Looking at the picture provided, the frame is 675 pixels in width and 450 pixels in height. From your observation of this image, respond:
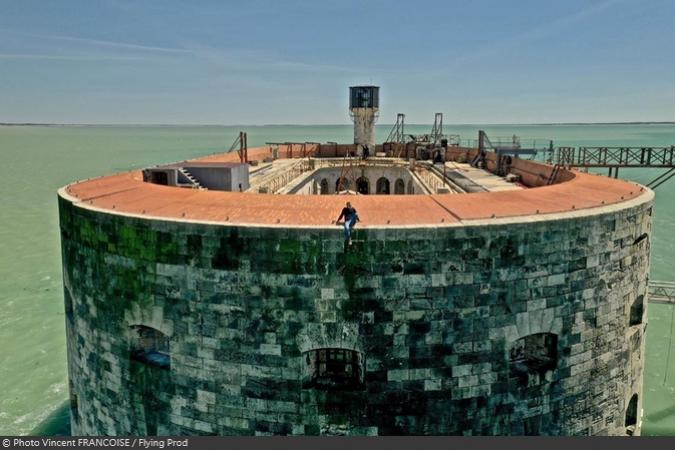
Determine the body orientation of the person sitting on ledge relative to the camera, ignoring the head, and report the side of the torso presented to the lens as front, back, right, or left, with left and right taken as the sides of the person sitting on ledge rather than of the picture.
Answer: front

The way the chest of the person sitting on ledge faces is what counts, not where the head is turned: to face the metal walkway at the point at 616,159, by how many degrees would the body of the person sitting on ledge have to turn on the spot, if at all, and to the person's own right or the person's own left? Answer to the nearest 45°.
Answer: approximately 135° to the person's own left
